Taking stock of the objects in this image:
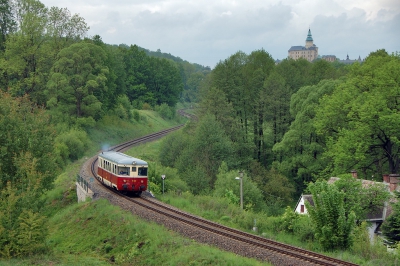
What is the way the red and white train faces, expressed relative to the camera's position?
facing the viewer and to the right of the viewer

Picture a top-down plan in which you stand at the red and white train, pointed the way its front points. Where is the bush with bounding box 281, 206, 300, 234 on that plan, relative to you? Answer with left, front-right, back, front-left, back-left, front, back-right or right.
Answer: front

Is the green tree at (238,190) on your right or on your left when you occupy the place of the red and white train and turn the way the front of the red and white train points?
on your left

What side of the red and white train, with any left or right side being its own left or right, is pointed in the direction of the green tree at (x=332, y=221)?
front

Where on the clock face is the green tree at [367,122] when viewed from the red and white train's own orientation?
The green tree is roughly at 10 o'clock from the red and white train.

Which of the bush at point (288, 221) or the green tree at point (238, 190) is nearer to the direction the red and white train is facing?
the bush

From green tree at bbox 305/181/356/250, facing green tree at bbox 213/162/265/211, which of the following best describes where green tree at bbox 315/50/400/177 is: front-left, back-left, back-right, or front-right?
front-right

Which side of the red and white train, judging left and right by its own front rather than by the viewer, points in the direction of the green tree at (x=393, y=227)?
front
